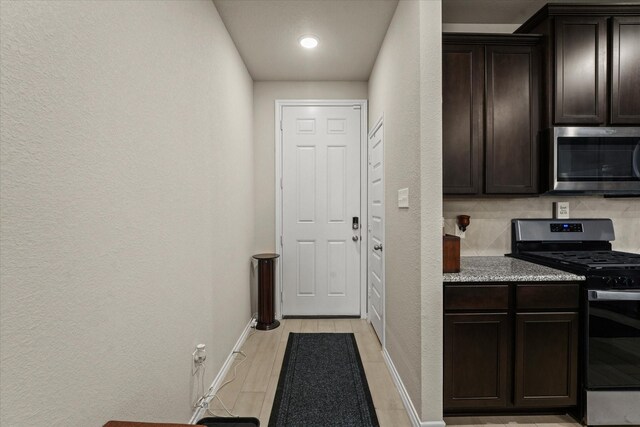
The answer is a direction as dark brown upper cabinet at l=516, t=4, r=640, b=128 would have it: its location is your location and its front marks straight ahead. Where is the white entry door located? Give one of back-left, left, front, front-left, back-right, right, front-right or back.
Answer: right

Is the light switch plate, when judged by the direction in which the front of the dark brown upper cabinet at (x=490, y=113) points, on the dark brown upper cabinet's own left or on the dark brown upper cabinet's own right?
on the dark brown upper cabinet's own right

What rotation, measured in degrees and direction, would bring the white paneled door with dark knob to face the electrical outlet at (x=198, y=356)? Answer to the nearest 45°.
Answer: approximately 45° to its left

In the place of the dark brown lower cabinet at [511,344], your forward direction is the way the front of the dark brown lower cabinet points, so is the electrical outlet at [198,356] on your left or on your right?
on your right
